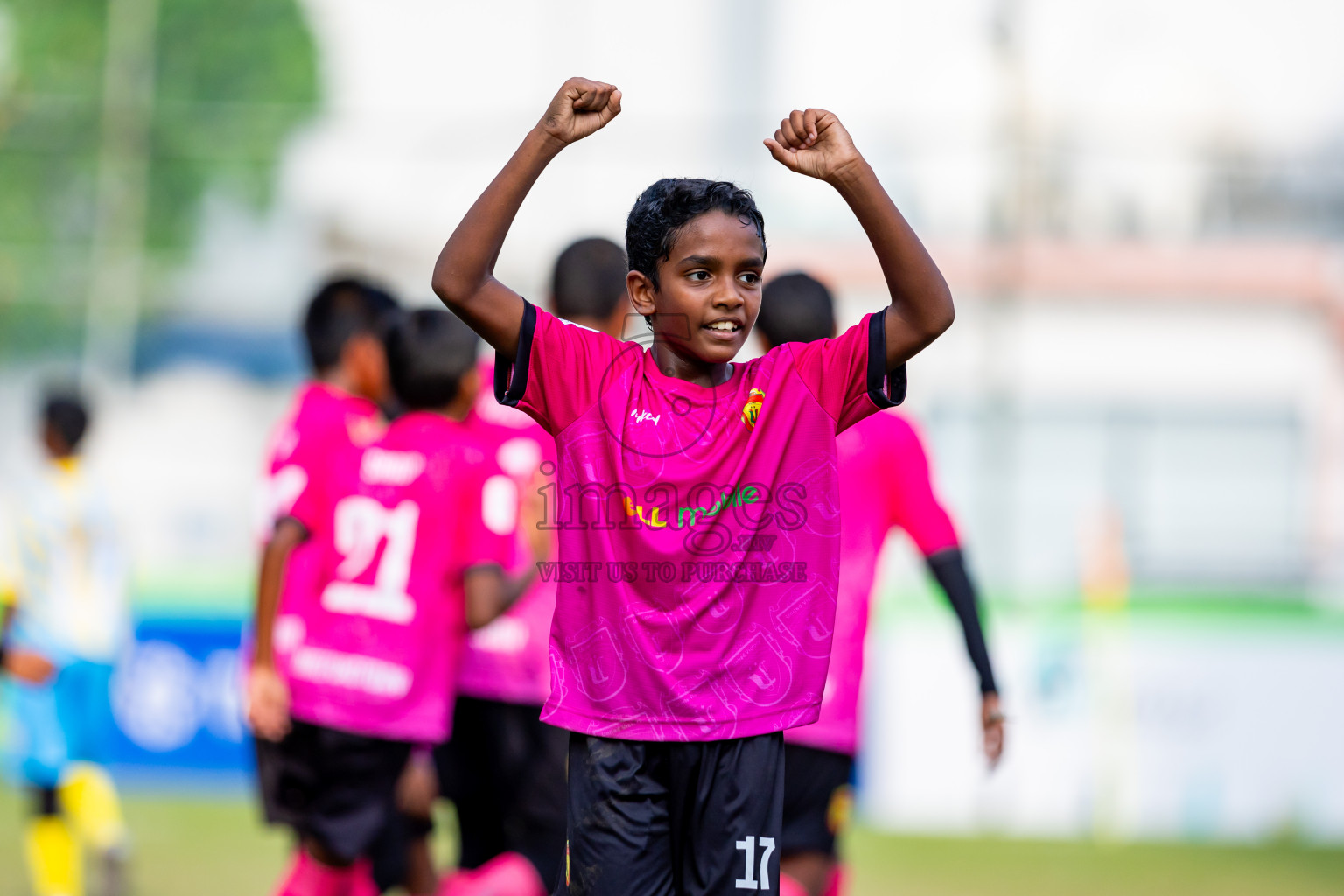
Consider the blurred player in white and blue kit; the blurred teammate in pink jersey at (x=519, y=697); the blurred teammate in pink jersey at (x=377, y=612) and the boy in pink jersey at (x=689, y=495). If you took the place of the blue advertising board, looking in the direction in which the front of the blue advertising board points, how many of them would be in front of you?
4

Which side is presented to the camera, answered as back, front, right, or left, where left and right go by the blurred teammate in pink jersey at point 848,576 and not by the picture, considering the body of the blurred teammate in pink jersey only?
back

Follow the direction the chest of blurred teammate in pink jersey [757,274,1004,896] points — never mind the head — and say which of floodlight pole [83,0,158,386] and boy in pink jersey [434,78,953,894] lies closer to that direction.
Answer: the floodlight pole

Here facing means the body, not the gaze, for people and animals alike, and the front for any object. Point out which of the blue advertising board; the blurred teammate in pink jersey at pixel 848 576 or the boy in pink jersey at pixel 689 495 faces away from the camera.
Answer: the blurred teammate in pink jersey

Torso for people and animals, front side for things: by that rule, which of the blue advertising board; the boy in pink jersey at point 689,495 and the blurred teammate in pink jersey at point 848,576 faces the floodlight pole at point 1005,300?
the blurred teammate in pink jersey

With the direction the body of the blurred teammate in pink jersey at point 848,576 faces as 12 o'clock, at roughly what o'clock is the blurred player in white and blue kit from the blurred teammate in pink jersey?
The blurred player in white and blue kit is roughly at 10 o'clock from the blurred teammate in pink jersey.

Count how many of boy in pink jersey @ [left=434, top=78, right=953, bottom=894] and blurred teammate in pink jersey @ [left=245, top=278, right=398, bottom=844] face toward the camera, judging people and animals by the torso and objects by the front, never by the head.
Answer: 1

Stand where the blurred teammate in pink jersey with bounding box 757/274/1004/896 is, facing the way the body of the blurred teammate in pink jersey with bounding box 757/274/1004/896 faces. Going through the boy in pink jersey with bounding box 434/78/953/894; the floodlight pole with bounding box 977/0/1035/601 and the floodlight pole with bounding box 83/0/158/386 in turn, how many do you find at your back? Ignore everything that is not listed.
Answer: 1

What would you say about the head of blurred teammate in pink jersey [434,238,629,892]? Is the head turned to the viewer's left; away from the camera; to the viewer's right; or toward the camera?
away from the camera

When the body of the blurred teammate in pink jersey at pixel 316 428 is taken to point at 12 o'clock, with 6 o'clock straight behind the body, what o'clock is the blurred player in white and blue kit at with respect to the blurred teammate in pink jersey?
The blurred player in white and blue kit is roughly at 8 o'clock from the blurred teammate in pink jersey.

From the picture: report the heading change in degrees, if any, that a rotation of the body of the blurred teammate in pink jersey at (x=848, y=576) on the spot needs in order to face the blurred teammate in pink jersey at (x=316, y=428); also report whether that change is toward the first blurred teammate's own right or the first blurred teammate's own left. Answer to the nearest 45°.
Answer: approximately 90° to the first blurred teammate's own left

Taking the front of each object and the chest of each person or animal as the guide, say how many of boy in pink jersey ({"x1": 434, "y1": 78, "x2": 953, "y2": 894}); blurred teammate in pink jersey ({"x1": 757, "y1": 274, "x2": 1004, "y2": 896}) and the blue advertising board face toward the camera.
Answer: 2

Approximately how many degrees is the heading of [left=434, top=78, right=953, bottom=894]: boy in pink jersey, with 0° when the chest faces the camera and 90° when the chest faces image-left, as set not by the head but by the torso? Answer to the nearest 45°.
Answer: approximately 0°

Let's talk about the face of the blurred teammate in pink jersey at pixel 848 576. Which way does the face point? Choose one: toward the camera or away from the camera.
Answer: away from the camera

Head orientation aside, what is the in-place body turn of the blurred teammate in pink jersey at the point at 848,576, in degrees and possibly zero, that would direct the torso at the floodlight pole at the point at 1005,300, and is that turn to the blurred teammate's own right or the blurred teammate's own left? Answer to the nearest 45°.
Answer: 0° — they already face it
